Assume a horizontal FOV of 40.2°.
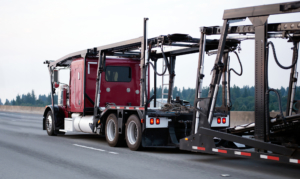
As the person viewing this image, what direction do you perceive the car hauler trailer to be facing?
facing away from the viewer and to the left of the viewer

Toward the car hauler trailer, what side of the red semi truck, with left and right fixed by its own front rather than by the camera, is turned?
back

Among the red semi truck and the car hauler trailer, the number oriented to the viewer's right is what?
0

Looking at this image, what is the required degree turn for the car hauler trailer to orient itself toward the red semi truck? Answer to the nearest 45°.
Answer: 0° — it already faces it

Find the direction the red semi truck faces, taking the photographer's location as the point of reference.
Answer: facing away from the viewer and to the left of the viewer
